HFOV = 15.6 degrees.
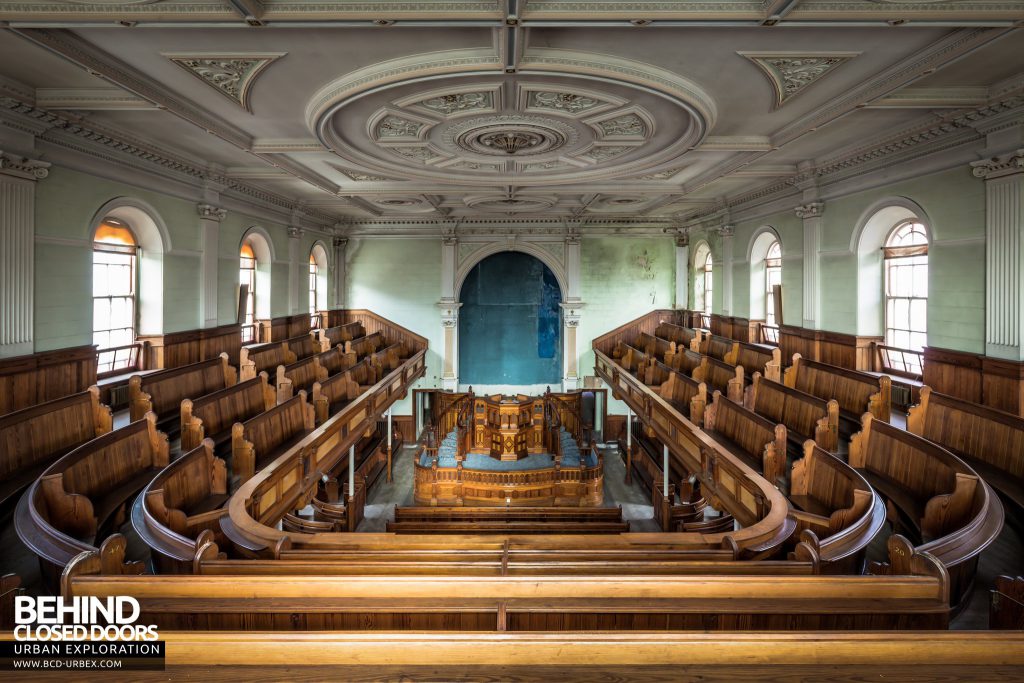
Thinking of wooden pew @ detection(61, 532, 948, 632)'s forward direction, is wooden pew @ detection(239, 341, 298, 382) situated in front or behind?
in front

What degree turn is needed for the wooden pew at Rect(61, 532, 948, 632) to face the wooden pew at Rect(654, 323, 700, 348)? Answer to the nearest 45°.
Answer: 0° — it already faces it

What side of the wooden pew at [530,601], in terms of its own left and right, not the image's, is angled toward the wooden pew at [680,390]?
front

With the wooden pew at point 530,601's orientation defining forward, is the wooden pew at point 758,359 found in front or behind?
in front

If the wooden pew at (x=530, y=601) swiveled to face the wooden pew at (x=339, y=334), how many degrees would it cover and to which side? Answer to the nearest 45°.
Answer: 0° — it already faces it

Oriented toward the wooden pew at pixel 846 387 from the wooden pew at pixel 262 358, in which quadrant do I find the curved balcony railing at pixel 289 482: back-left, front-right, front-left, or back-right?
front-right

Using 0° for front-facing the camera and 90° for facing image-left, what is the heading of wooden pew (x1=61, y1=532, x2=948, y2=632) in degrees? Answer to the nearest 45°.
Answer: approximately 180°
